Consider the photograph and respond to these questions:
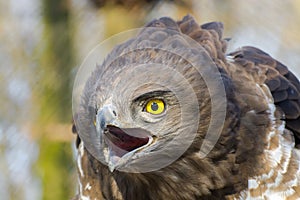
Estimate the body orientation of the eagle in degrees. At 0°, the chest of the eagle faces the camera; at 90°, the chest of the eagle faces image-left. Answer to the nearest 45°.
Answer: approximately 45°
